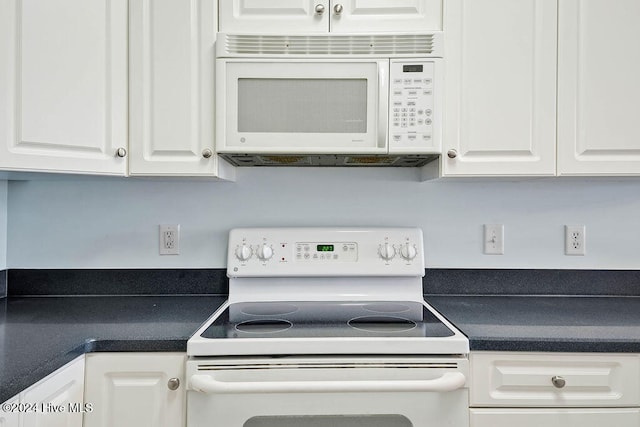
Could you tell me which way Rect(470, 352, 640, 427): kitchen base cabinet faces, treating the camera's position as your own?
facing the viewer

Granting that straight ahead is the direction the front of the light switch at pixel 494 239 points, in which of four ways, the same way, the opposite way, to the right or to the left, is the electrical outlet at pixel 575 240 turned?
the same way

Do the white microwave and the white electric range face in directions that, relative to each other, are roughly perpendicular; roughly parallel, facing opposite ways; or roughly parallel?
roughly parallel

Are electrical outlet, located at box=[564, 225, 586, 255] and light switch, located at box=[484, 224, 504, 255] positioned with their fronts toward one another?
no

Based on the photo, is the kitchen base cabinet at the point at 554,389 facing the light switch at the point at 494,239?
no

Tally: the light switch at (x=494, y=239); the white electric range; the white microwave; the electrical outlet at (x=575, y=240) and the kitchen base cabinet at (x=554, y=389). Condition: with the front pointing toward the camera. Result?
5

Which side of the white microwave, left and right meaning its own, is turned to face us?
front

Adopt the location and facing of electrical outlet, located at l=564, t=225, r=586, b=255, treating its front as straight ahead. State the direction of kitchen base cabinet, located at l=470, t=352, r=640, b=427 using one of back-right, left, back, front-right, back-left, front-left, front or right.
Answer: front

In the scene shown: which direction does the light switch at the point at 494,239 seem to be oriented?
toward the camera

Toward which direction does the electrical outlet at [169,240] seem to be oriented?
toward the camera

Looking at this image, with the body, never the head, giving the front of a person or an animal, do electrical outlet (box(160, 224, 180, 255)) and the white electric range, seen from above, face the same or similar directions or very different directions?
same or similar directions

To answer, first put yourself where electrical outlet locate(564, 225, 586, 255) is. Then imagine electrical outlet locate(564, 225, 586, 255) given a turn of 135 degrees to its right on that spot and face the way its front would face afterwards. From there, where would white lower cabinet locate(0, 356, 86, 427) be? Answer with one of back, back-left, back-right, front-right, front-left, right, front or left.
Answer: left

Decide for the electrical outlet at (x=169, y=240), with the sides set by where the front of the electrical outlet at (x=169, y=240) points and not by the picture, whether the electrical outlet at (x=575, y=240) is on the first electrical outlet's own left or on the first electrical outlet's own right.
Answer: on the first electrical outlet's own left

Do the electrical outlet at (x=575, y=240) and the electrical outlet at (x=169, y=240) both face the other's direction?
no

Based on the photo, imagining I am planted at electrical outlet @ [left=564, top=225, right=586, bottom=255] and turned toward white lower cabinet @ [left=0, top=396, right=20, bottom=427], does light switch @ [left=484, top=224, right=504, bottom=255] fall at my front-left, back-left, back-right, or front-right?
front-right

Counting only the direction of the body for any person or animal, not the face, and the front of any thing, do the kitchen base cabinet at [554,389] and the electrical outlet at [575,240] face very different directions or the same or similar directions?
same or similar directions
